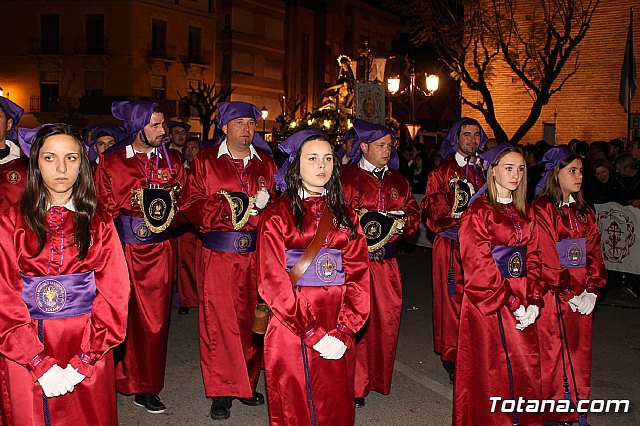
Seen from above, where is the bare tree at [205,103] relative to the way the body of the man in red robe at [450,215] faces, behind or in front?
behind

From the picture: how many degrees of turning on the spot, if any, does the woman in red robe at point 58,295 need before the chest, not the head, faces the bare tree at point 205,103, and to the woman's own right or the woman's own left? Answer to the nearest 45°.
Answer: approximately 180°

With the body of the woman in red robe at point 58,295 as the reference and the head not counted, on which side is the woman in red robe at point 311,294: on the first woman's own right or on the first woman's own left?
on the first woman's own left

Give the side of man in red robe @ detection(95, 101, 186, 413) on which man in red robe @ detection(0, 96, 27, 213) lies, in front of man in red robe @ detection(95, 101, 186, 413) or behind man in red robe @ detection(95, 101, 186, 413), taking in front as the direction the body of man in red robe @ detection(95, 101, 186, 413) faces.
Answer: behind

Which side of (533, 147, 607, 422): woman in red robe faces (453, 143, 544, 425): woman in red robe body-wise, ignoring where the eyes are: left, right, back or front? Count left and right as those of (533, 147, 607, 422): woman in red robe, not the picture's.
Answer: right

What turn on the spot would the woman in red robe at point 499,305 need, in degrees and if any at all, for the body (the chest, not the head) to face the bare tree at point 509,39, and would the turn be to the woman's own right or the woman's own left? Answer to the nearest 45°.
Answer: approximately 135° to the woman's own left

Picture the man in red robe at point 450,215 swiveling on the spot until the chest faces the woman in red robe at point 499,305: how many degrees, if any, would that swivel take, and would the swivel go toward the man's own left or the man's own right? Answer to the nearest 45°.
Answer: approximately 45° to the man's own right

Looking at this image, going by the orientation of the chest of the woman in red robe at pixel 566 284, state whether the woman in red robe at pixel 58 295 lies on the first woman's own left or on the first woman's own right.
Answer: on the first woman's own right

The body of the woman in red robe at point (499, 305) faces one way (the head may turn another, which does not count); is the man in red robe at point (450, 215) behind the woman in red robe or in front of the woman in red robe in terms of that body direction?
behind
